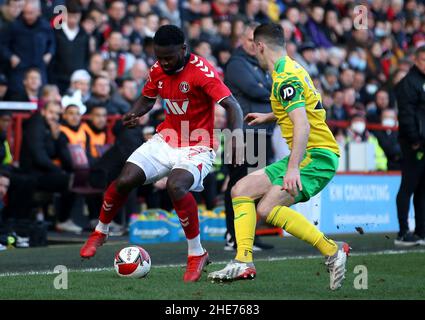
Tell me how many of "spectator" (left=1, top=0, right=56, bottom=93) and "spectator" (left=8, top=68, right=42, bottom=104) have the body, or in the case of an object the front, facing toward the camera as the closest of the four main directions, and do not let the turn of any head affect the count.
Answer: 2

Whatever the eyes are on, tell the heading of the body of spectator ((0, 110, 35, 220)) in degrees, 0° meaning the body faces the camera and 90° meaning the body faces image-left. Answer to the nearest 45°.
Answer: approximately 315°

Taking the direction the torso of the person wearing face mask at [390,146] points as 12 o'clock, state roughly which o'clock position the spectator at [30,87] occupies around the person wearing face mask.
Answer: The spectator is roughly at 2 o'clock from the person wearing face mask.

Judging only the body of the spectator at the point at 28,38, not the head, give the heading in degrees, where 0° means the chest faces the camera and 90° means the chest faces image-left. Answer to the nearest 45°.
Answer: approximately 0°
